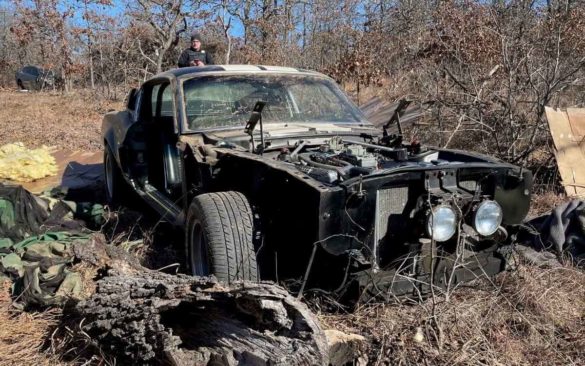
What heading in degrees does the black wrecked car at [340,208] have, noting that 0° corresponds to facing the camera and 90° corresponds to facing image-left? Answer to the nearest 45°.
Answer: approximately 315°

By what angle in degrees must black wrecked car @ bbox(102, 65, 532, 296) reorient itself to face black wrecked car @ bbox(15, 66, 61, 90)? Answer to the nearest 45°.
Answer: approximately 180°

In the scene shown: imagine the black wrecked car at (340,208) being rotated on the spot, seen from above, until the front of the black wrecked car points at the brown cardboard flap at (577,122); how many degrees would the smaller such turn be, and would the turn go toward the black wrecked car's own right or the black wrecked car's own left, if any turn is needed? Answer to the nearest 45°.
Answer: approximately 90° to the black wrecked car's own left

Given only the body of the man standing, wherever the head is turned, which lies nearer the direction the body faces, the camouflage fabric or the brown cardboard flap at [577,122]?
the camouflage fabric

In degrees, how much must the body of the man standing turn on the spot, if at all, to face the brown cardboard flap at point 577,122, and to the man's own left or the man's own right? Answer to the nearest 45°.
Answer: approximately 45° to the man's own left

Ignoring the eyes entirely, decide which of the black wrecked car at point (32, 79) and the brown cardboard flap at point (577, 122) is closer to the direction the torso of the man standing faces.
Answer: the brown cardboard flap

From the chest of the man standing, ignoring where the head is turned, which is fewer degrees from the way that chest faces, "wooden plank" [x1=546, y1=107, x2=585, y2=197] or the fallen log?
the fallen log

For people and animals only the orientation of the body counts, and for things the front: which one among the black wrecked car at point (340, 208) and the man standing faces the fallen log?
the man standing

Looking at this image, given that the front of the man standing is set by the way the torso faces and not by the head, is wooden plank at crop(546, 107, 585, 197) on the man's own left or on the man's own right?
on the man's own left

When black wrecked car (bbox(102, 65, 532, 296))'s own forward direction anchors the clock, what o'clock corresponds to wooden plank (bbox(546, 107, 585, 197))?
The wooden plank is roughly at 9 o'clock from the black wrecked car.

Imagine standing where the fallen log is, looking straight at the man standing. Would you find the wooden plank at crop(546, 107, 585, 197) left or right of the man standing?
right
